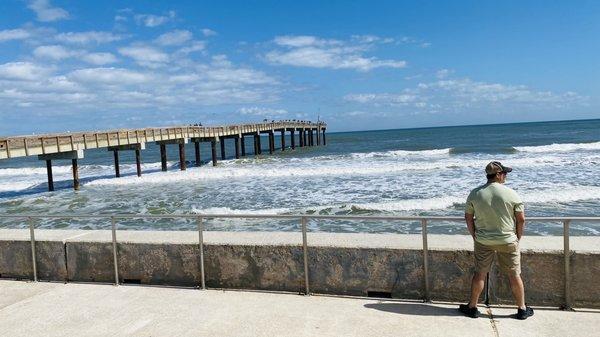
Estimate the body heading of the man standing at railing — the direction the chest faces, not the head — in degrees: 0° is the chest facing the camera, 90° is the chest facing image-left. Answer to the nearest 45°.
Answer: approximately 180°

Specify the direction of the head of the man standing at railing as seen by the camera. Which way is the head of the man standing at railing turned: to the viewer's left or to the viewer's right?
to the viewer's right
